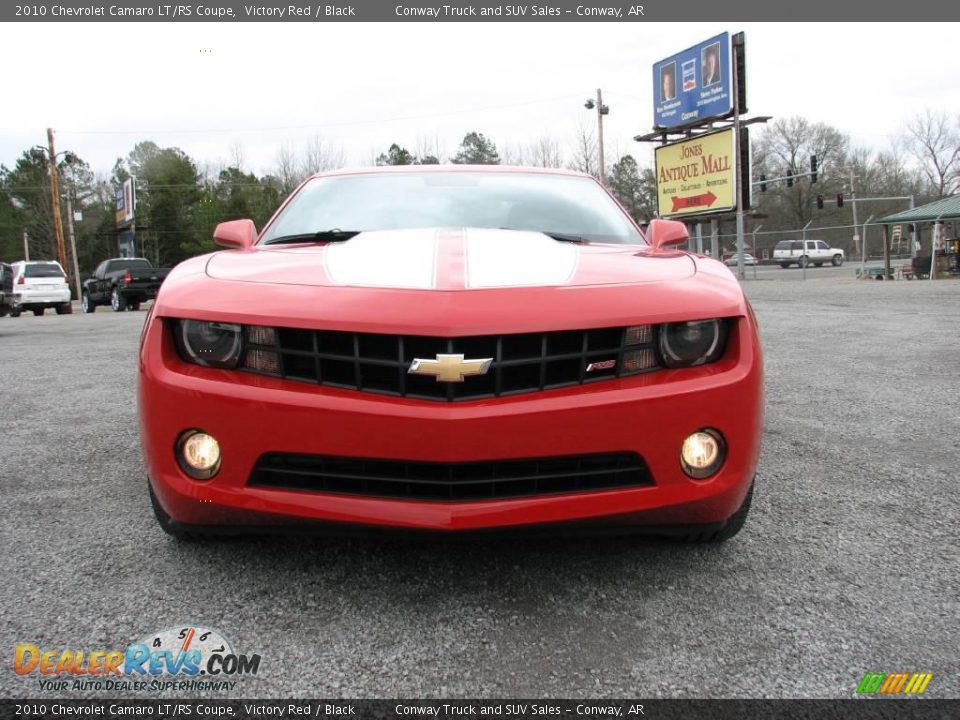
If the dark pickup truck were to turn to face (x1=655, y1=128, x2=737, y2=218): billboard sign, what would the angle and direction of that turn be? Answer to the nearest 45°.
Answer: approximately 135° to its right

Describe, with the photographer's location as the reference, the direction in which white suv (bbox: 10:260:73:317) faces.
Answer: facing away from the viewer

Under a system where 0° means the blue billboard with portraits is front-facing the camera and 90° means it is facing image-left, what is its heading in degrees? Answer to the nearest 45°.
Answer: approximately 45°

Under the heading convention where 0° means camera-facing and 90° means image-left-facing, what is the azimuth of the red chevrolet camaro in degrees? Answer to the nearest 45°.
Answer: approximately 0°

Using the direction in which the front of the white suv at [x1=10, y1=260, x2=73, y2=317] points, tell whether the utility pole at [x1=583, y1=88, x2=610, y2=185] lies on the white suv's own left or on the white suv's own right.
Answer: on the white suv's own right

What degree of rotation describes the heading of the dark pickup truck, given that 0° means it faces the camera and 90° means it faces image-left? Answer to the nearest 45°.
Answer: approximately 135°

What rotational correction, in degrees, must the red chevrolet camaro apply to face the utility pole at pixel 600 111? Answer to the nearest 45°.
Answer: approximately 180°

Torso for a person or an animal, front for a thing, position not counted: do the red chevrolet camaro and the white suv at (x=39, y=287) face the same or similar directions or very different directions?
very different directions

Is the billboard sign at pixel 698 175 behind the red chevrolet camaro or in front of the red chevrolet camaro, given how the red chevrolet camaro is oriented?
behind
